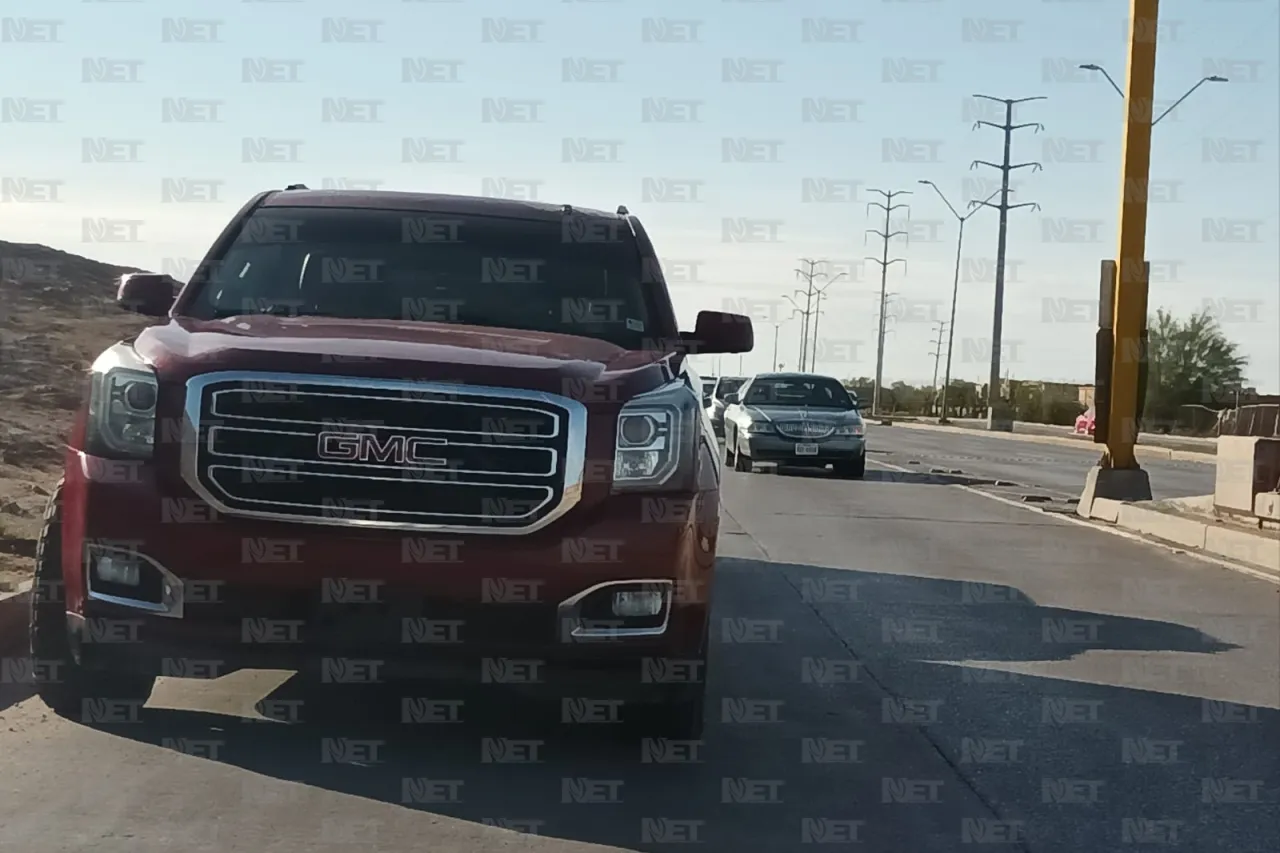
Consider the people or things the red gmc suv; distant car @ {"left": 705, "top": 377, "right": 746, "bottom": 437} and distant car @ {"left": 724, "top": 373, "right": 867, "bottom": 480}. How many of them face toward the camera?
3

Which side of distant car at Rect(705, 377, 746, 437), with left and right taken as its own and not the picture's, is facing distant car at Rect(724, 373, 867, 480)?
front

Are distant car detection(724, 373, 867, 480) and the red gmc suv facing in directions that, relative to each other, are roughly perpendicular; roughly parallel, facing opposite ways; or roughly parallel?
roughly parallel

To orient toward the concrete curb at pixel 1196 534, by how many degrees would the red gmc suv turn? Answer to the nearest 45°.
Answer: approximately 135° to its left

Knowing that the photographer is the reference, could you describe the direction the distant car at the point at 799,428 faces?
facing the viewer

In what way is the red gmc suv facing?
toward the camera

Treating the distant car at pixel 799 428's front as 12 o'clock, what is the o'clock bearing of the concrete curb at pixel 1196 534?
The concrete curb is roughly at 11 o'clock from the distant car.

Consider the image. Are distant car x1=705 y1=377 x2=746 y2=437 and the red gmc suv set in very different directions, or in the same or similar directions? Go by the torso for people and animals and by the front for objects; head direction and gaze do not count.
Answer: same or similar directions

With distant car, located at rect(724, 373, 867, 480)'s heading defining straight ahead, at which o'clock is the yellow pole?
The yellow pole is roughly at 11 o'clock from the distant car.

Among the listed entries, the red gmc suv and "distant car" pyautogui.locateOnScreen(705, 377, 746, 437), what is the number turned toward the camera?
2
